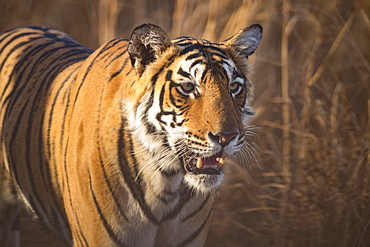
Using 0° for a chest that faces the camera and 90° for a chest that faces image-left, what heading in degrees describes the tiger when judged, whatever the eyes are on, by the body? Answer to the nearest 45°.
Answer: approximately 315°
